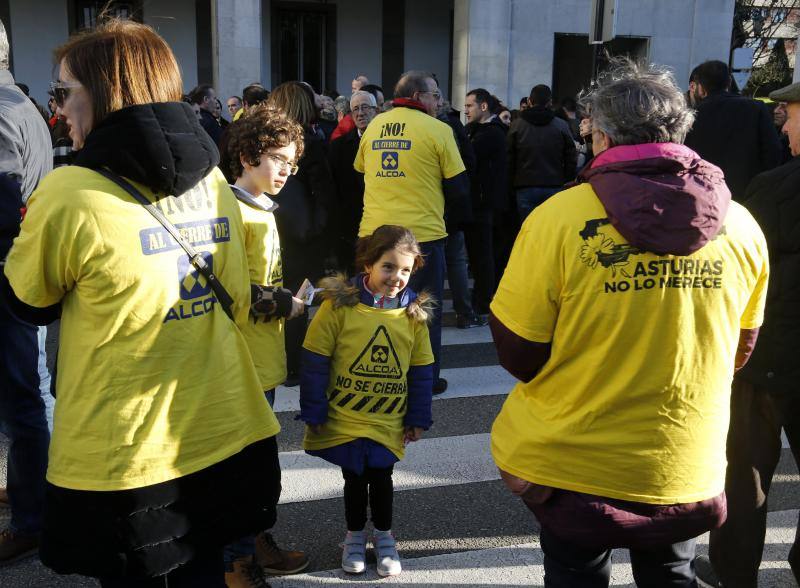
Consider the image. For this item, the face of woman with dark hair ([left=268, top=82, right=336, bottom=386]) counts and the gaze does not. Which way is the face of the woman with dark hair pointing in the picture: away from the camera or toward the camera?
away from the camera

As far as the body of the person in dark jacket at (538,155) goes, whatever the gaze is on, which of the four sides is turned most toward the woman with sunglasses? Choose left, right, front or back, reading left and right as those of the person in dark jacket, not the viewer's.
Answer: back

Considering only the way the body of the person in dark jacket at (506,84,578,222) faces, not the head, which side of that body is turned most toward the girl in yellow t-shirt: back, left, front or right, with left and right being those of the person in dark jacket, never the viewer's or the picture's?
back

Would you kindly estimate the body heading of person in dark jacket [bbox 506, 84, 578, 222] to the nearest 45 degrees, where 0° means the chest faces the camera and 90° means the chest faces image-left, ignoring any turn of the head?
approximately 180°
